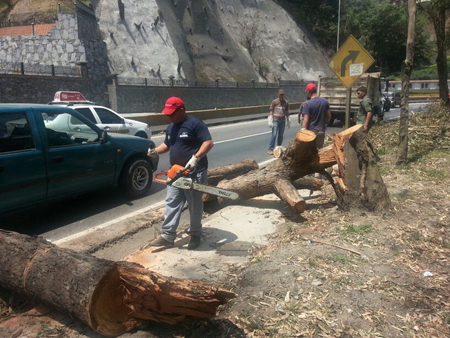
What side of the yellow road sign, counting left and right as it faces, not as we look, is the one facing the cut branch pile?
front

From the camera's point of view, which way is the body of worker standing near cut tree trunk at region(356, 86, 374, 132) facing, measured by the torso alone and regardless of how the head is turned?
to the viewer's left

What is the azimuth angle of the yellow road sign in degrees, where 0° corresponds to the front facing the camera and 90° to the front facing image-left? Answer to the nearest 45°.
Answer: approximately 0°

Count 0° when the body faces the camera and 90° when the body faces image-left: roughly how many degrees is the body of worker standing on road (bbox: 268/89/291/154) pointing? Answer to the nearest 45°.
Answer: approximately 0°

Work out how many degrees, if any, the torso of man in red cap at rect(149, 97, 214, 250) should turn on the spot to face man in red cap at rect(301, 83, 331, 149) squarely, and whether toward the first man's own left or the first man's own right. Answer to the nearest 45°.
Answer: approximately 180°

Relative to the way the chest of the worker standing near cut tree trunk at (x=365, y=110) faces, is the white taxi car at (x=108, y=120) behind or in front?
in front

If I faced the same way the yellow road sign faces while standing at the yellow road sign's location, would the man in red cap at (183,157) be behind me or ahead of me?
ahead

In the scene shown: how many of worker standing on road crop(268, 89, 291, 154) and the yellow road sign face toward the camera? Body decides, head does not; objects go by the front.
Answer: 2

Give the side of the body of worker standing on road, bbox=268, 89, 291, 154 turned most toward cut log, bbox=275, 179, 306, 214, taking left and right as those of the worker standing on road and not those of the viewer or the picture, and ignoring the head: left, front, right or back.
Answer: front

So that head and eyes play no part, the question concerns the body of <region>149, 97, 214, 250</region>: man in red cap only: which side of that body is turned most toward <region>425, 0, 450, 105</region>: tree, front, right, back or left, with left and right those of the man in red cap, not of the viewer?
back

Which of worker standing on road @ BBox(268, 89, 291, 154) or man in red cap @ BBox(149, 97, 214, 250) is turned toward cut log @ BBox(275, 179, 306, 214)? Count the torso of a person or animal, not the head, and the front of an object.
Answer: the worker standing on road

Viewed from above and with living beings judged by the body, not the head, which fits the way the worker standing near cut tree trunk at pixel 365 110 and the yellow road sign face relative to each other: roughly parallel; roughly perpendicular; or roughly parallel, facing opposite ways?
roughly perpendicular
